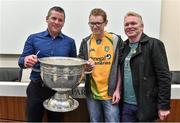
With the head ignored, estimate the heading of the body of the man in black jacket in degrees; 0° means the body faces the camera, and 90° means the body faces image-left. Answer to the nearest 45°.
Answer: approximately 45°

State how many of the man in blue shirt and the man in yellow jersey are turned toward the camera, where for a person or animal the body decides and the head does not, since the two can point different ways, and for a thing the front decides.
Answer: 2

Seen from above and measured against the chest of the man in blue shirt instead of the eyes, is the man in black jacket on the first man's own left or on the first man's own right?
on the first man's own left

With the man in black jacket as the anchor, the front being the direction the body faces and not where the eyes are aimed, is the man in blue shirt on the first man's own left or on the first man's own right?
on the first man's own right
